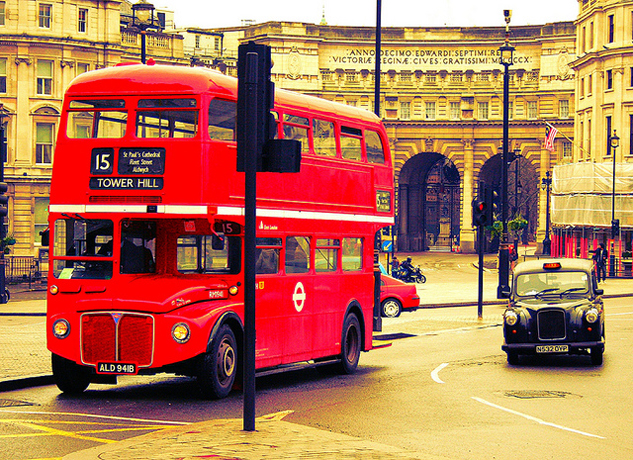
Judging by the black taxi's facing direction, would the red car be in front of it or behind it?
behind

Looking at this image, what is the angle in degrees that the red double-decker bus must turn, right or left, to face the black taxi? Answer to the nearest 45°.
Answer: approximately 180°

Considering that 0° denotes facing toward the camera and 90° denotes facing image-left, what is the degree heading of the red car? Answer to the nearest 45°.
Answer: approximately 90°

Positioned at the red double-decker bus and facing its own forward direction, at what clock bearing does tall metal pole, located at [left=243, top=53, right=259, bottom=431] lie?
The tall metal pole is roughly at 10 o'clock from the red double-decker bus.

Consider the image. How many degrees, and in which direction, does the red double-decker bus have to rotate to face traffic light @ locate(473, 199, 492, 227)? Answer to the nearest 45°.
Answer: approximately 180°

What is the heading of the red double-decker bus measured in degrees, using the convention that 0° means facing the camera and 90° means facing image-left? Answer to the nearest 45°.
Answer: approximately 45°

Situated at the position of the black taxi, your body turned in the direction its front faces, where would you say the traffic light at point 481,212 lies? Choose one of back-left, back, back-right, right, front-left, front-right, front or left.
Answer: back

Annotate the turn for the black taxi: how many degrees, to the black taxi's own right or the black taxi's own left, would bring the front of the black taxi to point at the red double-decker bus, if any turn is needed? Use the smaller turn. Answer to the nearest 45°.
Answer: approximately 45° to the black taxi's own right

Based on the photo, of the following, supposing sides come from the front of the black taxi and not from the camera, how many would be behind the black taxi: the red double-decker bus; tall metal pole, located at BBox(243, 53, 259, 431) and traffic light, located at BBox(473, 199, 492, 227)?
1

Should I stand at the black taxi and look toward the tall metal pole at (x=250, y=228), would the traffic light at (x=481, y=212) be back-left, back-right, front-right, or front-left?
back-right

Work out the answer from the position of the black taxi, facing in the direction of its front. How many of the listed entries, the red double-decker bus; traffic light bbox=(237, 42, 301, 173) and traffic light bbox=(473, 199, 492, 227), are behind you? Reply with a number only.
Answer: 1

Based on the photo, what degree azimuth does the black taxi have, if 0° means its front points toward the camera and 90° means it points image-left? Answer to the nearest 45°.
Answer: approximately 0°

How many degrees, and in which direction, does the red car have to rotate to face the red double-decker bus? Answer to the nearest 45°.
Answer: approximately 90° to its left

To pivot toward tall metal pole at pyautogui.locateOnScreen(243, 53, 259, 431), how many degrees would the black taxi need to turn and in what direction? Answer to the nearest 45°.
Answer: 0° — it already faces it
